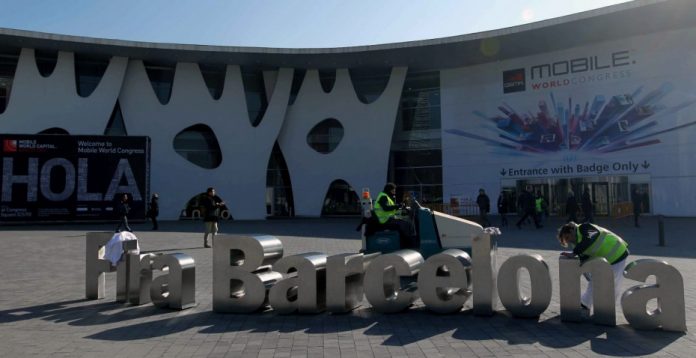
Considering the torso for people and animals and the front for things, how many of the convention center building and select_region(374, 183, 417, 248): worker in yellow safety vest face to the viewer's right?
1

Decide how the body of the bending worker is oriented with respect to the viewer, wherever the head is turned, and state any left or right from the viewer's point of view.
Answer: facing to the left of the viewer

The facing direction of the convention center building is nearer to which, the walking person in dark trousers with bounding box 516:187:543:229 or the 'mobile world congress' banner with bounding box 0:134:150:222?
the walking person in dark trousers

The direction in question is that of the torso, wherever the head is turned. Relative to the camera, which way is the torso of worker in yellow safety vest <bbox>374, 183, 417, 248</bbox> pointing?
to the viewer's right

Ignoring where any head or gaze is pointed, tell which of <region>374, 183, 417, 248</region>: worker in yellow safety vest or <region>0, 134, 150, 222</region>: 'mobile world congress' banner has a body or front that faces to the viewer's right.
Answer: the worker in yellow safety vest

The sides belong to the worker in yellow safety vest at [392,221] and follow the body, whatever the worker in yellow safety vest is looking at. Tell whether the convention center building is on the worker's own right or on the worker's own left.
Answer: on the worker's own left
